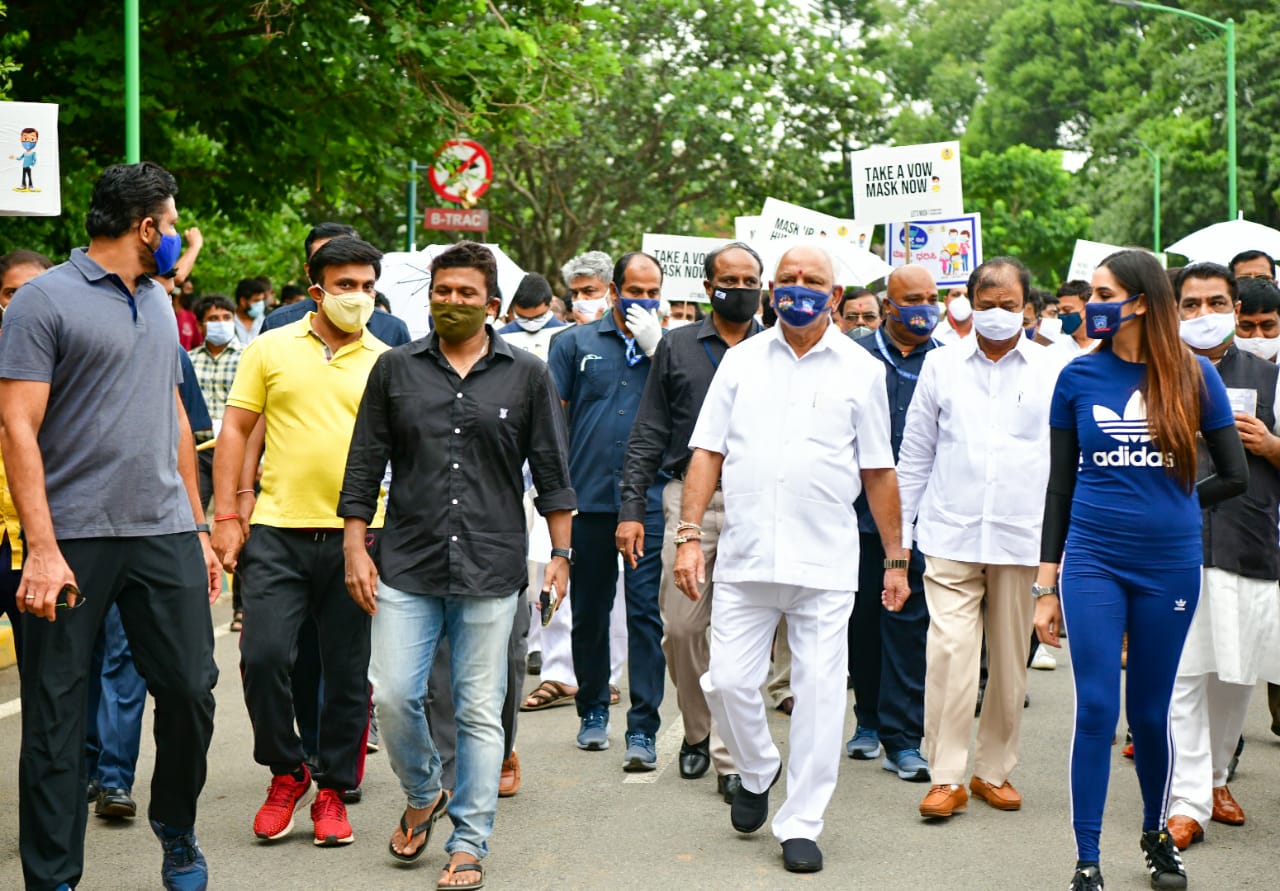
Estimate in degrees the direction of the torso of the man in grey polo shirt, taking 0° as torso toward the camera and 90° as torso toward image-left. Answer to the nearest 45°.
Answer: approximately 315°

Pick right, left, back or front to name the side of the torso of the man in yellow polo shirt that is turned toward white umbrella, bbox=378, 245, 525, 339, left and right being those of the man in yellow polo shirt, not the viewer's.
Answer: back

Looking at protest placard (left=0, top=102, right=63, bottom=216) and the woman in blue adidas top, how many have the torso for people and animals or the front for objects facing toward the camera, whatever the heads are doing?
2

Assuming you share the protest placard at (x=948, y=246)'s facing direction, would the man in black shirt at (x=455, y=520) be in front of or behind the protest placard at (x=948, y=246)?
in front

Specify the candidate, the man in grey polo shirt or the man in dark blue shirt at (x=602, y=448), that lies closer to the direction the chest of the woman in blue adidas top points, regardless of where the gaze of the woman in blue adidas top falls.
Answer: the man in grey polo shirt
